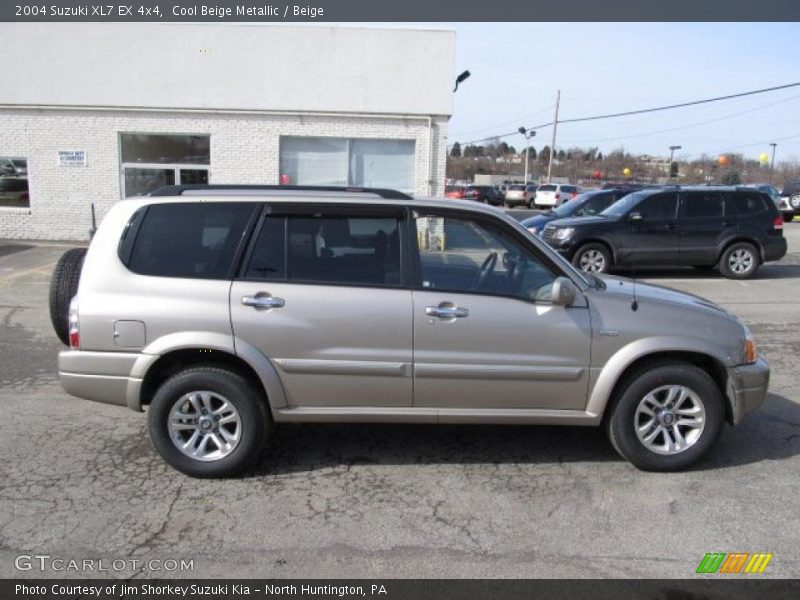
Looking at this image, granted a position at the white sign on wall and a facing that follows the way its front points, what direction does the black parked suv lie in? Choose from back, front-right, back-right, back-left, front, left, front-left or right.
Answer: front-left

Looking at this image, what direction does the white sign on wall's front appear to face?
toward the camera

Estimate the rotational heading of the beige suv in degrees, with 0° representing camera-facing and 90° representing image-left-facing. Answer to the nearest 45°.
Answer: approximately 270°

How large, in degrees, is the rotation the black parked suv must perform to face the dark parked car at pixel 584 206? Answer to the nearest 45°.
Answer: approximately 45° to its right

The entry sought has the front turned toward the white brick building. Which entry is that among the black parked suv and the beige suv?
the black parked suv

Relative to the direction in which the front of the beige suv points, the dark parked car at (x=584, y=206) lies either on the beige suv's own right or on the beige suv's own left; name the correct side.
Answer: on the beige suv's own left

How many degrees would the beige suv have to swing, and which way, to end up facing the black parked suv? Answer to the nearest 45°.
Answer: approximately 45° to its left

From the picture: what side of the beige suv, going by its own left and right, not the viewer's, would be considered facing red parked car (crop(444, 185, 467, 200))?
left

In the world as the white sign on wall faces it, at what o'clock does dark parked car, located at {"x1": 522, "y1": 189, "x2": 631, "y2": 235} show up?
The dark parked car is roughly at 10 o'clock from the white sign on wall.

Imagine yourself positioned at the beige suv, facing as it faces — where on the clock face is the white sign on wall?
The white sign on wall is roughly at 8 o'clock from the beige suv.

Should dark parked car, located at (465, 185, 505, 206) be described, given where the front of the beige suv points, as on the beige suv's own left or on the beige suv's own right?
on the beige suv's own left

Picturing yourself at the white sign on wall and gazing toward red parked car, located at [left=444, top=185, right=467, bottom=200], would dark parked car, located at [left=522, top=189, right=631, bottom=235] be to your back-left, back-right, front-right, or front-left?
front-right

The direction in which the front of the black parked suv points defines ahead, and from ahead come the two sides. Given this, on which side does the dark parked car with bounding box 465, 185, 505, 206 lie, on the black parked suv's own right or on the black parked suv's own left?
on the black parked suv's own right

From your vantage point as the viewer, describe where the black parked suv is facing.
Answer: facing to the left of the viewer
